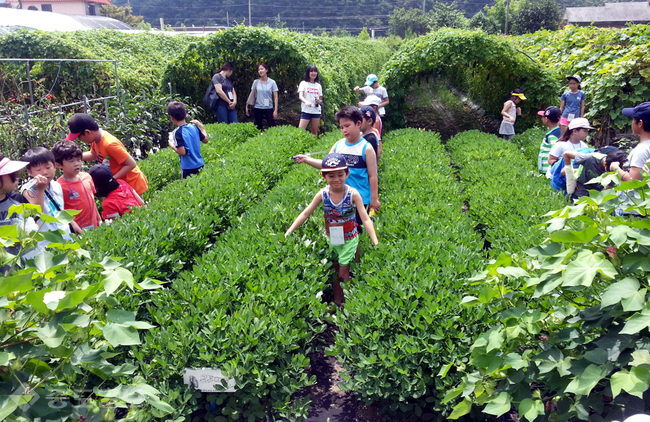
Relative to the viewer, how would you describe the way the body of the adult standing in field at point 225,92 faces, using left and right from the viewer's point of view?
facing the viewer and to the right of the viewer

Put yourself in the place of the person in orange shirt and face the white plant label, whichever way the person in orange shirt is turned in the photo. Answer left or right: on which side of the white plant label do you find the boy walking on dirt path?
left

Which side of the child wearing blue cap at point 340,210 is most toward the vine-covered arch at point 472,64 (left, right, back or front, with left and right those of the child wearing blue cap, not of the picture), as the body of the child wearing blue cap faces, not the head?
back

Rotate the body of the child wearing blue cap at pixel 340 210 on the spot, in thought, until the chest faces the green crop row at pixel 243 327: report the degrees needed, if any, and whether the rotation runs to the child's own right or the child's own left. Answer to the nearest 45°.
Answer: approximately 45° to the child's own right

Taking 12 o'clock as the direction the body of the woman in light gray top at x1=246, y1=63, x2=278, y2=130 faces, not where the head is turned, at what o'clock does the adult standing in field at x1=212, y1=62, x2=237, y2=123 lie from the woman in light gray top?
The adult standing in field is roughly at 3 o'clock from the woman in light gray top.

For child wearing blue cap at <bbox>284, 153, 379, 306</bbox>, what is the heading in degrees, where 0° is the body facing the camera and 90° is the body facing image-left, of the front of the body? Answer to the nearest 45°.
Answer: approximately 0°

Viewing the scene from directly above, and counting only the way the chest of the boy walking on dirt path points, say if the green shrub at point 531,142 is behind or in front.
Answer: behind

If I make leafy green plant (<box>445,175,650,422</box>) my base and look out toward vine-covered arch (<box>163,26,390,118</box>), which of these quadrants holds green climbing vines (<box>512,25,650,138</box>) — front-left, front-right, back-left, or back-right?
front-right

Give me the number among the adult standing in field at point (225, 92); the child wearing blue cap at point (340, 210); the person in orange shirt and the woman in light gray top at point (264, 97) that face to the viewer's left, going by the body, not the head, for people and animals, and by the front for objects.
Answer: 1

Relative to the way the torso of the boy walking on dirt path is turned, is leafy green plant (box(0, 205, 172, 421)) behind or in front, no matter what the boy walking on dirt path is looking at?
in front

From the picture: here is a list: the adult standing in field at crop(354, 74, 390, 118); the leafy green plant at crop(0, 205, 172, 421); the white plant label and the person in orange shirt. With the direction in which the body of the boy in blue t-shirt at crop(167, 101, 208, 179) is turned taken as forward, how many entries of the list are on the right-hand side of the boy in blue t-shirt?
1

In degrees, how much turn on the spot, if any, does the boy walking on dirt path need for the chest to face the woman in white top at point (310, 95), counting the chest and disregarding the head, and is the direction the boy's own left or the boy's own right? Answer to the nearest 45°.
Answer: approximately 135° to the boy's own right

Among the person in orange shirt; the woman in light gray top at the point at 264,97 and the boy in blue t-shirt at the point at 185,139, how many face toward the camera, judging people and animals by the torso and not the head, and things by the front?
1

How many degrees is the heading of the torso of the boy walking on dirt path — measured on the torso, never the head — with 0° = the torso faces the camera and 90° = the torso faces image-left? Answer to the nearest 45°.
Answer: approximately 45°

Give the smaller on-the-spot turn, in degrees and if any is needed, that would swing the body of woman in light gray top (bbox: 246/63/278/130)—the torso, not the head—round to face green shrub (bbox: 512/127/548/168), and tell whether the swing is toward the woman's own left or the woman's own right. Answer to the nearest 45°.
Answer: approximately 90° to the woman's own left
